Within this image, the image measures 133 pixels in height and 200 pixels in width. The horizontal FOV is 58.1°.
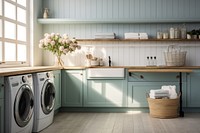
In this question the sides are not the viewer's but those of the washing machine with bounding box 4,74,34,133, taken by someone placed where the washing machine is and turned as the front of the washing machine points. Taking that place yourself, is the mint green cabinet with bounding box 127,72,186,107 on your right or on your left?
on your left

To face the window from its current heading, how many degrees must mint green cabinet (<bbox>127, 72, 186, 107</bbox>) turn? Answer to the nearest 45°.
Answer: approximately 45° to its right

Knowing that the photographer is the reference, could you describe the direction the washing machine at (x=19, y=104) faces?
facing the viewer and to the right of the viewer

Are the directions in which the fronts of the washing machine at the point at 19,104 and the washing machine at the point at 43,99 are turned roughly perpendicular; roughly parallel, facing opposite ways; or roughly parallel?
roughly parallel

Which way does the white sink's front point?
toward the camera

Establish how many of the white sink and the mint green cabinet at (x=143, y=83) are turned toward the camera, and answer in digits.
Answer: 2

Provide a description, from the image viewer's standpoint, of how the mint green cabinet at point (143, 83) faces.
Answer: facing the viewer

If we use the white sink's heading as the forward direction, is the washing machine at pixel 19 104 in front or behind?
in front
